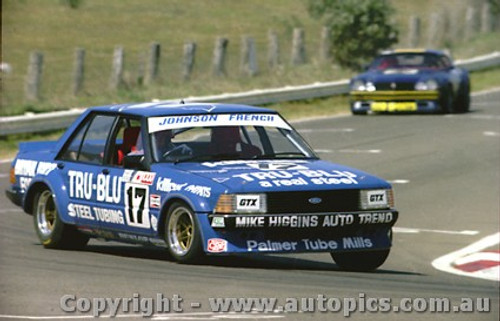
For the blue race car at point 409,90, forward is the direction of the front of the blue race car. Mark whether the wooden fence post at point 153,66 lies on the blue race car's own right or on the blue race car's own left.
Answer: on the blue race car's own right

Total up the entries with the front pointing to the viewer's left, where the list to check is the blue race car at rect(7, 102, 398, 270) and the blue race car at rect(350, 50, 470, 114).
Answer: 0

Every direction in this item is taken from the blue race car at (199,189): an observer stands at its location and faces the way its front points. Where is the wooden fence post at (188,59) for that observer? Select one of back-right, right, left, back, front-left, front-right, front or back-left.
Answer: back-left

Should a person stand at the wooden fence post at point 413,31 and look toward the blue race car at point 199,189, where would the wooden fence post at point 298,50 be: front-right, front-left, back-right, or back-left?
front-right

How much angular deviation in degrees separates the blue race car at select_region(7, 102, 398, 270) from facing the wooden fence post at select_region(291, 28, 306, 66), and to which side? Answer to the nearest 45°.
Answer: approximately 135° to its left

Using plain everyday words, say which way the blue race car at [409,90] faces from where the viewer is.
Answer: facing the viewer

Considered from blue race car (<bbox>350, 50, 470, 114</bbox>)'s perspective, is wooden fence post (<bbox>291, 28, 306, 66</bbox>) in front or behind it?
behind

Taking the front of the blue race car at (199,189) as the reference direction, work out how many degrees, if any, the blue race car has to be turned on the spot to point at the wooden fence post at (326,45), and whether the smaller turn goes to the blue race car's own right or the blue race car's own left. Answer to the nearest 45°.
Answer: approximately 135° to the blue race car's own left

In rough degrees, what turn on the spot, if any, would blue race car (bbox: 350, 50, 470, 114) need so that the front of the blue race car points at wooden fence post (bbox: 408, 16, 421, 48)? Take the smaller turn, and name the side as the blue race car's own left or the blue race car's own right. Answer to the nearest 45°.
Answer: approximately 180°

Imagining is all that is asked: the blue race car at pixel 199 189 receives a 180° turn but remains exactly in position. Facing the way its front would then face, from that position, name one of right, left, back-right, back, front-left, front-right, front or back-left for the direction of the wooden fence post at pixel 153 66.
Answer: front-right

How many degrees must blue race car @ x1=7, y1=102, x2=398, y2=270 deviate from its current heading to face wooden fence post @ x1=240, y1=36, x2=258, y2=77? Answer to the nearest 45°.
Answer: approximately 135° to its left
